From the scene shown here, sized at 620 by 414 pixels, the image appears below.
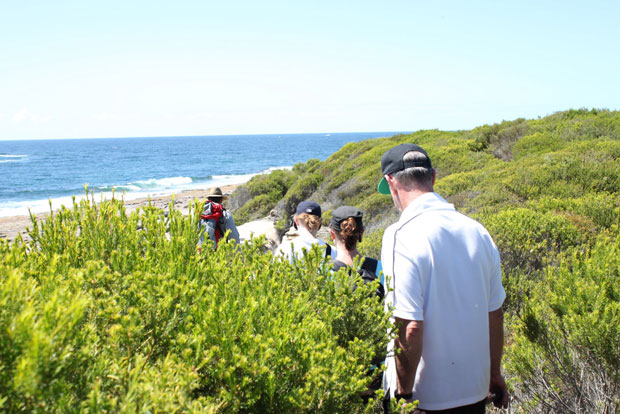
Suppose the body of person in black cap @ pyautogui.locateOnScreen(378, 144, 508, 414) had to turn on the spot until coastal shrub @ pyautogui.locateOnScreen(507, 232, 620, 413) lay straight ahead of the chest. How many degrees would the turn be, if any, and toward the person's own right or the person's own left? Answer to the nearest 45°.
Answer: approximately 90° to the person's own right

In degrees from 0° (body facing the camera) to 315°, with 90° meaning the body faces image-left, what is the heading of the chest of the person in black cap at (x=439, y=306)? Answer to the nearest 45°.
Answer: approximately 135°

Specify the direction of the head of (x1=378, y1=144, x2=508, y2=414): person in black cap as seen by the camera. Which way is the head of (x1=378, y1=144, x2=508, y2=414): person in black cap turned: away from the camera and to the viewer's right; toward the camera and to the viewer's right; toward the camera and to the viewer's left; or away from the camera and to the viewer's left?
away from the camera and to the viewer's left

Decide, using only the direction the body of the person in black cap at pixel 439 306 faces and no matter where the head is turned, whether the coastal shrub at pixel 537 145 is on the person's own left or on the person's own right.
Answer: on the person's own right

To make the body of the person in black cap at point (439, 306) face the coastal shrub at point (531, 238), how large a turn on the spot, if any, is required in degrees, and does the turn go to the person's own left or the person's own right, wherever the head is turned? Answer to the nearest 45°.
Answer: approximately 45° to the person's own right
